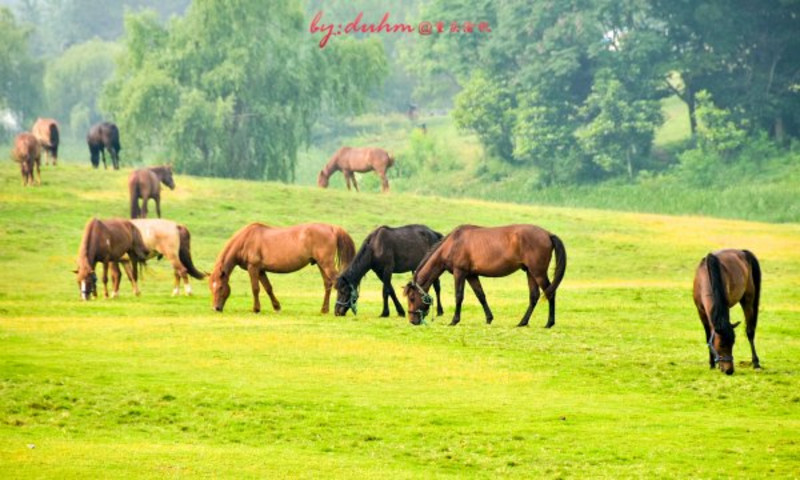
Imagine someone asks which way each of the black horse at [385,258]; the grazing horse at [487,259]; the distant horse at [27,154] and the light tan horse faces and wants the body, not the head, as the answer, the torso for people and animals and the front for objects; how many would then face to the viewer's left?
3

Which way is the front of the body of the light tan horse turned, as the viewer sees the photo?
to the viewer's left

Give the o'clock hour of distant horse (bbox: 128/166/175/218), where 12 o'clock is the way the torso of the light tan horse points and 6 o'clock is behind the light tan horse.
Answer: The distant horse is roughly at 3 o'clock from the light tan horse.

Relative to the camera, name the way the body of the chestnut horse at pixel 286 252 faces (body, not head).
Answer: to the viewer's left

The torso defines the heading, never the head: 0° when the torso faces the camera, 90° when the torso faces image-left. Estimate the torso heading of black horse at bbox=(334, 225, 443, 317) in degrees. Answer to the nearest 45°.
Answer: approximately 90°

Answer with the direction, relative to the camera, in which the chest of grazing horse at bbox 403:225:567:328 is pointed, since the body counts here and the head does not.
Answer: to the viewer's left
